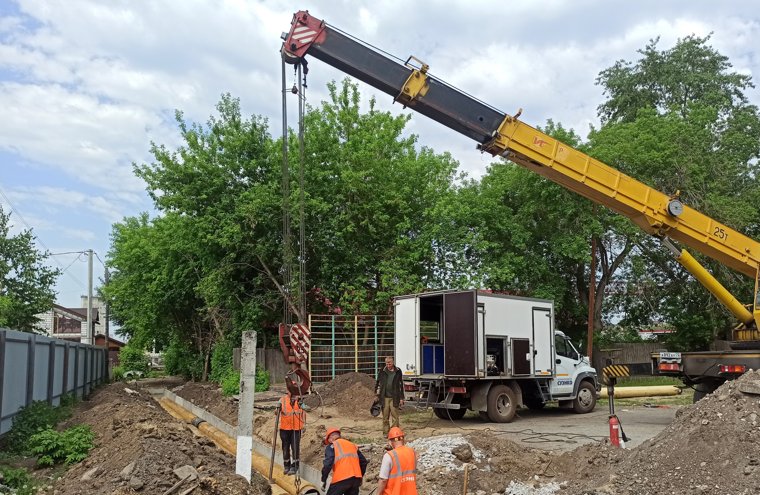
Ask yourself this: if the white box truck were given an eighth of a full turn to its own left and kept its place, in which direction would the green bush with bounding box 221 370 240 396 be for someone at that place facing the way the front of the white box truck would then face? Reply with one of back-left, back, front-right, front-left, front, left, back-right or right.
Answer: front-left

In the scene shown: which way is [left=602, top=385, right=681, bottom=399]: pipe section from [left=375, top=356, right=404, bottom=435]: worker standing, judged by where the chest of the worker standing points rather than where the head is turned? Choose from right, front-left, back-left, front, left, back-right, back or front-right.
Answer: back-left

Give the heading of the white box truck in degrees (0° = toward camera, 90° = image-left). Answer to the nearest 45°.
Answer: approximately 225°

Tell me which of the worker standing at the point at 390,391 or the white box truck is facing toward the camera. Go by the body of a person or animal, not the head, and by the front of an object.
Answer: the worker standing

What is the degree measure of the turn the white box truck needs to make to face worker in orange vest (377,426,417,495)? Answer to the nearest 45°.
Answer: approximately 135° to its right

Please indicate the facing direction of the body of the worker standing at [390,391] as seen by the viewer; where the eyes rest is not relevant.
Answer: toward the camera

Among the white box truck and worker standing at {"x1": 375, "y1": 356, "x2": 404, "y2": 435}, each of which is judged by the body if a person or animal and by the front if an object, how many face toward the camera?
1

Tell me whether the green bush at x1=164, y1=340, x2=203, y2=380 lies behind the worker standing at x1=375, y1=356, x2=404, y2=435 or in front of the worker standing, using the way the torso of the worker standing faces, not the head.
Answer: behind
